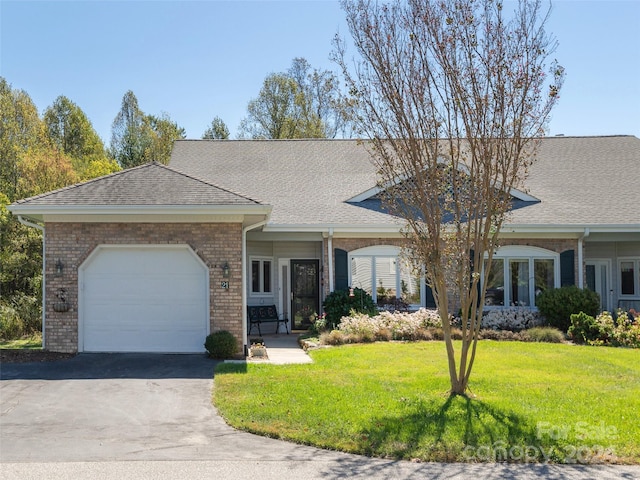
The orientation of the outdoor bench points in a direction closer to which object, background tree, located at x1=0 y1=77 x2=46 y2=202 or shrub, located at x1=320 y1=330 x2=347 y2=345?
the shrub

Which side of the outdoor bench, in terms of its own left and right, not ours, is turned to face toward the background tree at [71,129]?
back

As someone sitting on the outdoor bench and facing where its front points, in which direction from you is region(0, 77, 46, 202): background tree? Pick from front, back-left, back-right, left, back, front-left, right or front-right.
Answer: back

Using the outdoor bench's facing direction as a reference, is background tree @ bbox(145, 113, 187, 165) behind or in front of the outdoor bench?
behind

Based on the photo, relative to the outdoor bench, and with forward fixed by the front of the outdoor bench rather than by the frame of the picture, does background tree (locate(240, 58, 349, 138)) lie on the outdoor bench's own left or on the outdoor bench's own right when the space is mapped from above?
on the outdoor bench's own left

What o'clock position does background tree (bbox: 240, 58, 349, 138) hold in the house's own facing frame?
The background tree is roughly at 6 o'clock from the house.

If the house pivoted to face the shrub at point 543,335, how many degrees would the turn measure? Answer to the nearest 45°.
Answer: approximately 90° to its left

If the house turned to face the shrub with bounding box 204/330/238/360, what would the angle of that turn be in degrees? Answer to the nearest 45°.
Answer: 0° — it already faces it

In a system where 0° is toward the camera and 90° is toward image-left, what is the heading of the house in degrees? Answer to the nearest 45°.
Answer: approximately 0°

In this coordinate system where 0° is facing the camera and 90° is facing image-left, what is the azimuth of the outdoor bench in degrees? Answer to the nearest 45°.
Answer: approximately 315°

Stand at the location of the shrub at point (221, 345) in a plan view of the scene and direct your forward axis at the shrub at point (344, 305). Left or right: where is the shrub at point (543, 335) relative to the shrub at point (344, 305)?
right

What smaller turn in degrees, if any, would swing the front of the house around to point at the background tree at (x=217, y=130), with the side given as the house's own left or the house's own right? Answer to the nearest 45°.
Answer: approximately 180°
